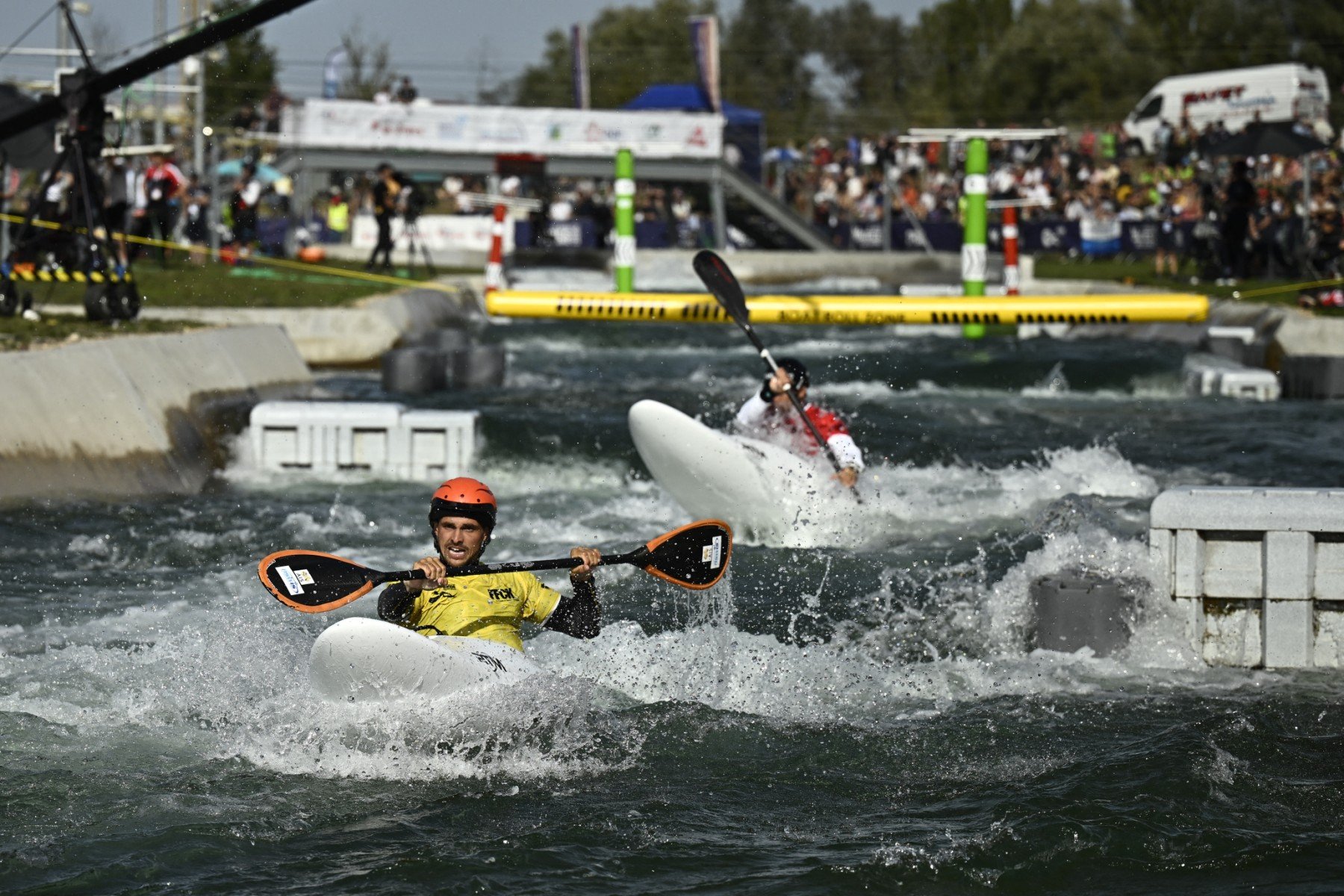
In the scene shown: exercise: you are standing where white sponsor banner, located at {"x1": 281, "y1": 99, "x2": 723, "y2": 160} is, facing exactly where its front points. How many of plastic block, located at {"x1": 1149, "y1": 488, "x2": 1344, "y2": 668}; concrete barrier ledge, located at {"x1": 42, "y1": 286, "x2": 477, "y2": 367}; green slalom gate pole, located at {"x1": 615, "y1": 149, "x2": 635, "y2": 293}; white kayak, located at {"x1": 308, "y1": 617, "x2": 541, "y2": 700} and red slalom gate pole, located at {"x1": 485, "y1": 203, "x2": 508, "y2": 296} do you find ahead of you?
5

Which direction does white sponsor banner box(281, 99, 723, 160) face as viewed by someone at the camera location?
facing the viewer

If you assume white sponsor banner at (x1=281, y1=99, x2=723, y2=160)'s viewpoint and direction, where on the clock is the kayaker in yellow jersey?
The kayaker in yellow jersey is roughly at 12 o'clock from the white sponsor banner.

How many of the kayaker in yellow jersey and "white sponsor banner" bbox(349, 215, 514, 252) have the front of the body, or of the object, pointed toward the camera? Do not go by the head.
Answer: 2

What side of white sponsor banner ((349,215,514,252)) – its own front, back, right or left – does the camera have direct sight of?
front

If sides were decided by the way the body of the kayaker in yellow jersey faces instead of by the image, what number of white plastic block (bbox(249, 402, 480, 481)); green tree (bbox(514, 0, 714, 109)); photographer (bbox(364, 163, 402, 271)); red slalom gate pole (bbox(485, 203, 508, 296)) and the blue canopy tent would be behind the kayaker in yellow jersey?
5

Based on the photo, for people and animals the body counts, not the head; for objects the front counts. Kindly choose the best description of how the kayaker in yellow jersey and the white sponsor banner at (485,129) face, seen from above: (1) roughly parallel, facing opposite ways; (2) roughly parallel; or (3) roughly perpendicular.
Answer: roughly parallel

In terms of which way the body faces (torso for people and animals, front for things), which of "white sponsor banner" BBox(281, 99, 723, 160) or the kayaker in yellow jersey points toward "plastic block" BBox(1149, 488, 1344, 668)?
the white sponsor banner

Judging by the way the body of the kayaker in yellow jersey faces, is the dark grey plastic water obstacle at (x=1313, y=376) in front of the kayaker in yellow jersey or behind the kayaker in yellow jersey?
behind

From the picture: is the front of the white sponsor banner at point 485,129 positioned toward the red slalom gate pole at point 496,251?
yes

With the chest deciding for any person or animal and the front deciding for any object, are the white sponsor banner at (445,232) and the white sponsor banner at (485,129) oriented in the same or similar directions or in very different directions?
same or similar directions

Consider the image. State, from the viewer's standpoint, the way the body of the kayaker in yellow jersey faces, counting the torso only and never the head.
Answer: toward the camera

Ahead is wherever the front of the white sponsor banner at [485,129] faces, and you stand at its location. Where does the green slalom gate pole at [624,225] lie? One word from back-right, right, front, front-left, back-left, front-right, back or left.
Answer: front
